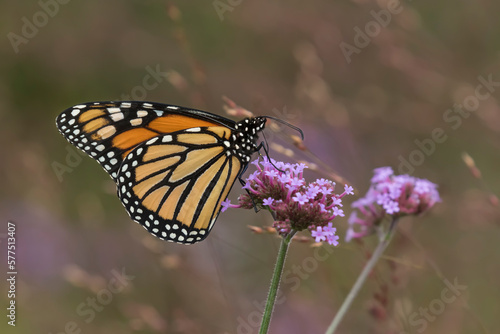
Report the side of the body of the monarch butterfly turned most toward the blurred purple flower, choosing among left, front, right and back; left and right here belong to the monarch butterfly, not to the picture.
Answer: front

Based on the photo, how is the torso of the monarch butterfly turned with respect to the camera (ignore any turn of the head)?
to the viewer's right
